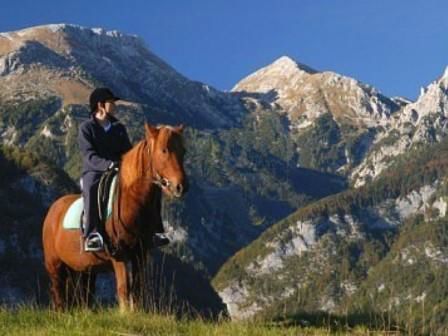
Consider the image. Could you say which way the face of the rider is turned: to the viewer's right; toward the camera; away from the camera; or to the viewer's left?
to the viewer's right

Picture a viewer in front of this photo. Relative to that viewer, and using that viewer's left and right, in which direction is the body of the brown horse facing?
facing the viewer and to the right of the viewer

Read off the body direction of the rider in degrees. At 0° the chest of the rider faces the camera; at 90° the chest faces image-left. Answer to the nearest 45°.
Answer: approximately 315°
